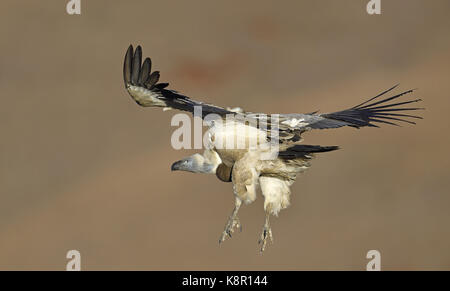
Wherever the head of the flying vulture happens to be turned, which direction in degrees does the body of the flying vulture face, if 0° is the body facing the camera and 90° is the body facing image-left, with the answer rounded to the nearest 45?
approximately 45°
